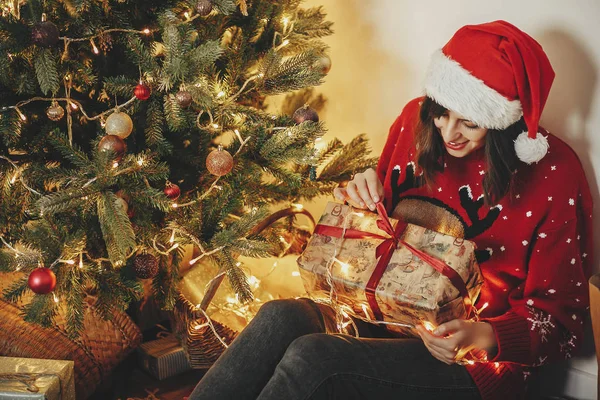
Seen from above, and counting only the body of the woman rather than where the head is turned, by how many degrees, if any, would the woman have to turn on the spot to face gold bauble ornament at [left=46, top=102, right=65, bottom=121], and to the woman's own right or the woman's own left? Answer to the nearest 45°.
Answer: approximately 45° to the woman's own right

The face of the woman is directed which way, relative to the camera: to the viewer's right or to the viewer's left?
to the viewer's left

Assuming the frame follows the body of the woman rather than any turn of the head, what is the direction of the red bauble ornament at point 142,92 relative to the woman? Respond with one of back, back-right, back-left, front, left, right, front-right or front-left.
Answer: front-right

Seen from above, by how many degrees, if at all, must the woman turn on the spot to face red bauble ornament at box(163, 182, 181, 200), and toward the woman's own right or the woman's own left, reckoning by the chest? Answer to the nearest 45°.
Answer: approximately 45° to the woman's own right

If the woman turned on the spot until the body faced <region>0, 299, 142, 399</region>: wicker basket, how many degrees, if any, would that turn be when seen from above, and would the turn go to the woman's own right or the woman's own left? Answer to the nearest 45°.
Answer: approximately 45° to the woman's own right

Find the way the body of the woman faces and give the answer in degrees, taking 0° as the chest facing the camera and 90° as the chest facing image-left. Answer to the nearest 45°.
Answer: approximately 45°

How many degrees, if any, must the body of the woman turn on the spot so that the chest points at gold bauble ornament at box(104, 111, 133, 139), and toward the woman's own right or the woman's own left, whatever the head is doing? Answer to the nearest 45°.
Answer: approximately 45° to the woman's own right
